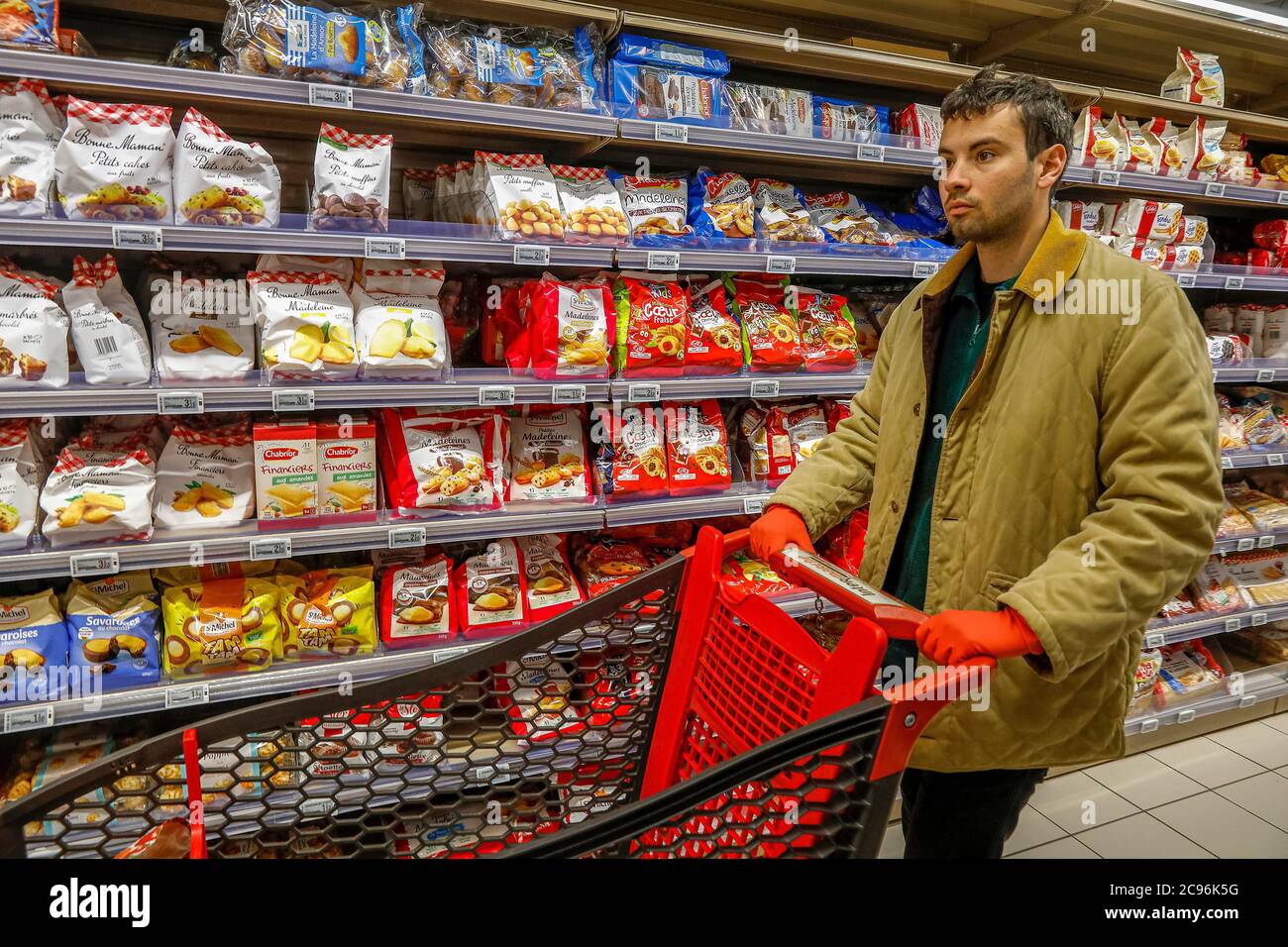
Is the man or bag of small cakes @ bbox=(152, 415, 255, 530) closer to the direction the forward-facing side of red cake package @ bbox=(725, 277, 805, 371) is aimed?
the man

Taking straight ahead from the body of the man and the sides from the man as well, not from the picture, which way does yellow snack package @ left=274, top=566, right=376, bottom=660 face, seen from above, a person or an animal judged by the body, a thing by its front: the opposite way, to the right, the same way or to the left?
to the left

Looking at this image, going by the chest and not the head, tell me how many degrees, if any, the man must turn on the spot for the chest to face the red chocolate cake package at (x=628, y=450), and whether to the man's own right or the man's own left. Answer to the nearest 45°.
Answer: approximately 90° to the man's own right

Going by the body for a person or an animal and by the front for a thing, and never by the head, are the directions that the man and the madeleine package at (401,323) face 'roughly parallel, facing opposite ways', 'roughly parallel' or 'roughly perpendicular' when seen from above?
roughly perpendicular

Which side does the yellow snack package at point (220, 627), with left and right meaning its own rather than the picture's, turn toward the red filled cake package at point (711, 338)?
left

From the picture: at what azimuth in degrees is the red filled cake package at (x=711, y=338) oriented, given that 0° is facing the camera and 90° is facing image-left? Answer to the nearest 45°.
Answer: approximately 0°
